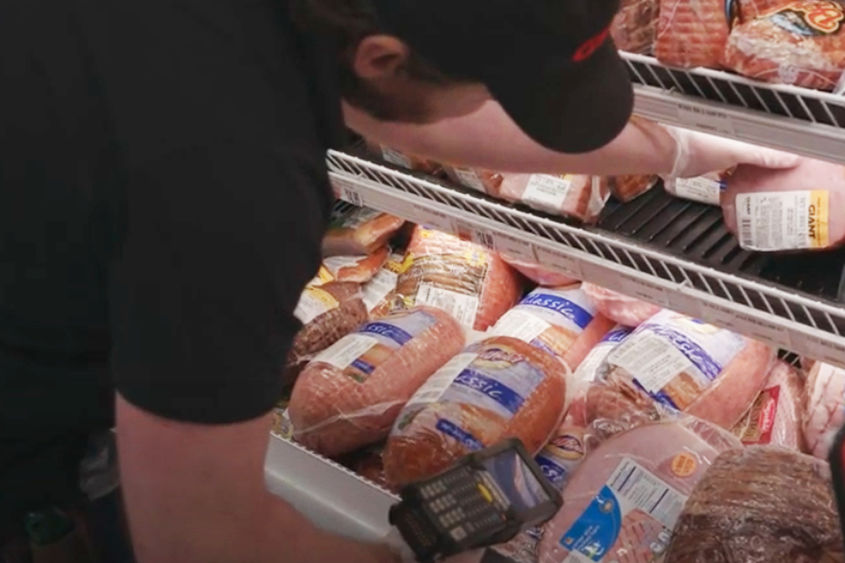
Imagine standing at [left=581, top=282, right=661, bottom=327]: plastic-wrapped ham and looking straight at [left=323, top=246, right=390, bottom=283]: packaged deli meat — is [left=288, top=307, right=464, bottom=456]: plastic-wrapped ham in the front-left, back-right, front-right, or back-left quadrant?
front-left

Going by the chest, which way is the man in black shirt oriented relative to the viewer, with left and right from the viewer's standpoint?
facing to the right of the viewer

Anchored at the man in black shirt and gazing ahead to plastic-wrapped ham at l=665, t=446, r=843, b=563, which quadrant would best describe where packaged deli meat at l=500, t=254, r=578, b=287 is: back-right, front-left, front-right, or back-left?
front-left

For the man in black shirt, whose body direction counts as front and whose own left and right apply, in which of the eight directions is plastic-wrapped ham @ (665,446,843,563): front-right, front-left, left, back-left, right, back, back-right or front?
front

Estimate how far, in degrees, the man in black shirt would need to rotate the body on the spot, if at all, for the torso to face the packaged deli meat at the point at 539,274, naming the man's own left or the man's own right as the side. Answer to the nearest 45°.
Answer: approximately 45° to the man's own left

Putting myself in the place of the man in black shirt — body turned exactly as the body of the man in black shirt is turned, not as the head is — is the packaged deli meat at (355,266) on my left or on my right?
on my left

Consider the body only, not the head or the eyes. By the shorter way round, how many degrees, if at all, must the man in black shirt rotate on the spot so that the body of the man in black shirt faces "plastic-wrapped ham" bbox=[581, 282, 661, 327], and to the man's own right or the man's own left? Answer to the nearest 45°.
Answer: approximately 45° to the man's own left

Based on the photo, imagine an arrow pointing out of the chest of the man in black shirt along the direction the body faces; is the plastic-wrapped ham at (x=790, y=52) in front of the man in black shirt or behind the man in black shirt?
in front

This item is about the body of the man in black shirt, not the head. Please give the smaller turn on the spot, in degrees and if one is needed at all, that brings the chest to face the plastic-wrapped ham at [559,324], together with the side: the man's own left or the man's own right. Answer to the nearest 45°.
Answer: approximately 45° to the man's own left

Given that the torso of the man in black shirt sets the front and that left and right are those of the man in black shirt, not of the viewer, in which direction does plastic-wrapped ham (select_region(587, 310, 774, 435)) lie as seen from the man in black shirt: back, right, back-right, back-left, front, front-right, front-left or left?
front-left

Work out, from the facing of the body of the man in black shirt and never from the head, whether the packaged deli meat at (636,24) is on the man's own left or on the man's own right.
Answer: on the man's own left

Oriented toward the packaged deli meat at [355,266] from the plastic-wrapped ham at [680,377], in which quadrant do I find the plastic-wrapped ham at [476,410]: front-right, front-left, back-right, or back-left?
front-left
